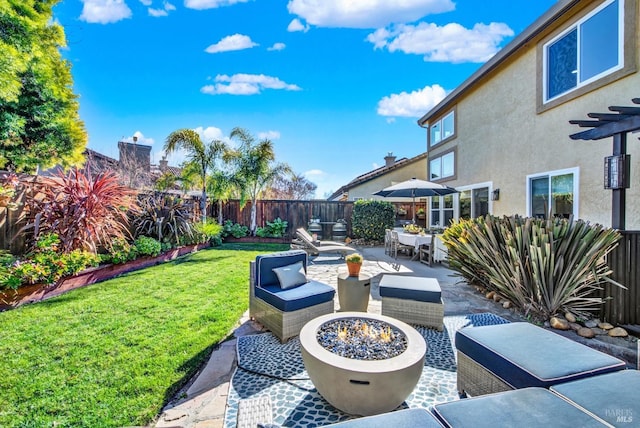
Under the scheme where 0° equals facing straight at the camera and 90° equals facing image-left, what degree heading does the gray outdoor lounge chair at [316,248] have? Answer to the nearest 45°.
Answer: approximately 270°

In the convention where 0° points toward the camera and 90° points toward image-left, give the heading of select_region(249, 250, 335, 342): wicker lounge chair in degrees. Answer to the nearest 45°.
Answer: approximately 315°

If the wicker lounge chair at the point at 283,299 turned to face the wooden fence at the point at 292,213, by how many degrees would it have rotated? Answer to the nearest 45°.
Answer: approximately 135° to its left

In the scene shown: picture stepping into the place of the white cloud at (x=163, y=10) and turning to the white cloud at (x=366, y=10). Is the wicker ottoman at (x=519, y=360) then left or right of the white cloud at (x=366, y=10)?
right

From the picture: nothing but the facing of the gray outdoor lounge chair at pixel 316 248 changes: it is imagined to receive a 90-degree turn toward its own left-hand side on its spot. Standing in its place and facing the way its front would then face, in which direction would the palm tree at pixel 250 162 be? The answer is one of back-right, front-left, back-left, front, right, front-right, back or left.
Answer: front-left

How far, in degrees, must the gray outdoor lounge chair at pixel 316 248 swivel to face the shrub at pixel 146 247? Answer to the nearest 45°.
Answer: approximately 180°

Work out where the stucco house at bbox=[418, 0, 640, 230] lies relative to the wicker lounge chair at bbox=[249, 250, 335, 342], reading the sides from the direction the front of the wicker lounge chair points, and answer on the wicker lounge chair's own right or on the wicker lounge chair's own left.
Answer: on the wicker lounge chair's own left
